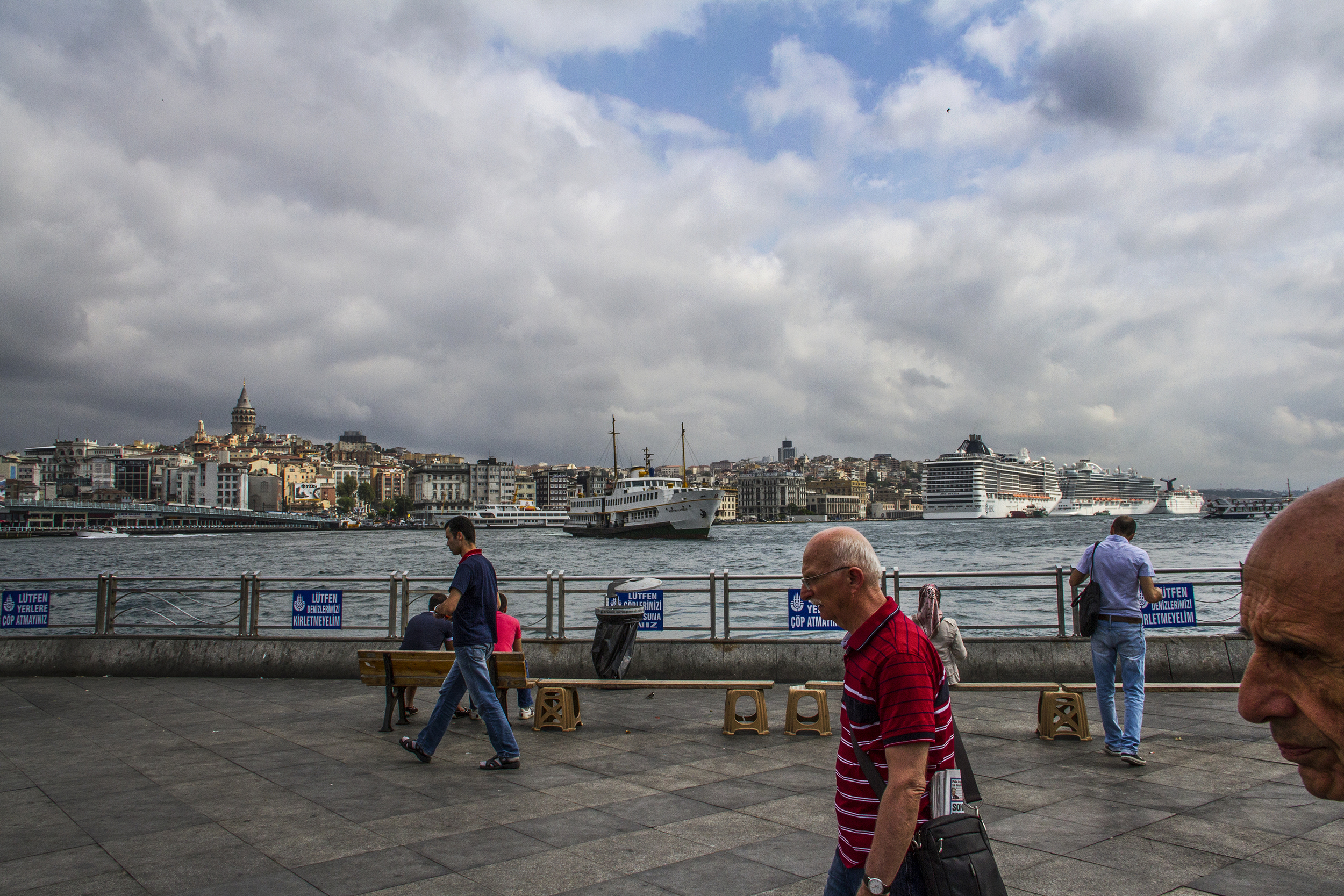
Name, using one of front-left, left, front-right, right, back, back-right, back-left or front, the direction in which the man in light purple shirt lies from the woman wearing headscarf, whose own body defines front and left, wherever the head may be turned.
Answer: back-right

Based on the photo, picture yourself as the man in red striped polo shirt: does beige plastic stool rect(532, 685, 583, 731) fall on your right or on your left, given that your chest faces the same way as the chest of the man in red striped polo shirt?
on your right

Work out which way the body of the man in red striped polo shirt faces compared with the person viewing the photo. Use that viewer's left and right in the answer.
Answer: facing to the left of the viewer

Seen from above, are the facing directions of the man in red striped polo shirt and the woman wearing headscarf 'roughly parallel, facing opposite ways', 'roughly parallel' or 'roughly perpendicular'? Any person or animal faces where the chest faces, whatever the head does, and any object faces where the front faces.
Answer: roughly perpendicular

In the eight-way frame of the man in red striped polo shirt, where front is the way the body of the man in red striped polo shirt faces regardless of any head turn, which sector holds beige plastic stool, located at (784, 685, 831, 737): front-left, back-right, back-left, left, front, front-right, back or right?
right

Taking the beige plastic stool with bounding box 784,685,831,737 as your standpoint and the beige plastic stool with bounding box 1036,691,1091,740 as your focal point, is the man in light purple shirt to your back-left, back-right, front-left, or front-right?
front-right

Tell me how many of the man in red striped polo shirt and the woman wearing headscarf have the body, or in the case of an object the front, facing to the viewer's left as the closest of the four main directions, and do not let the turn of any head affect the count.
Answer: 1

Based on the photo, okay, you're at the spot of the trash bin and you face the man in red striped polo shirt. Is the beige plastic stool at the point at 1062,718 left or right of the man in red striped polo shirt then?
left

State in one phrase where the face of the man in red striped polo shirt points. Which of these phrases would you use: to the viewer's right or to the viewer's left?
to the viewer's left

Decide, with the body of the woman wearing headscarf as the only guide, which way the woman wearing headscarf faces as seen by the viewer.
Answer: away from the camera

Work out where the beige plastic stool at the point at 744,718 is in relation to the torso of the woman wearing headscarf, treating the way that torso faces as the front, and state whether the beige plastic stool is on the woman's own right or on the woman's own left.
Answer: on the woman's own left

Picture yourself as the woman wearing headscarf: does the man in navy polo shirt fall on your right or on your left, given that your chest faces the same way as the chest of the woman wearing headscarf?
on your left

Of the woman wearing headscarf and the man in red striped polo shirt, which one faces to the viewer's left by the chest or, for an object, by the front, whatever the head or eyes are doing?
the man in red striped polo shirt

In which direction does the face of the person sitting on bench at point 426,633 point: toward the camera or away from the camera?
away from the camera
